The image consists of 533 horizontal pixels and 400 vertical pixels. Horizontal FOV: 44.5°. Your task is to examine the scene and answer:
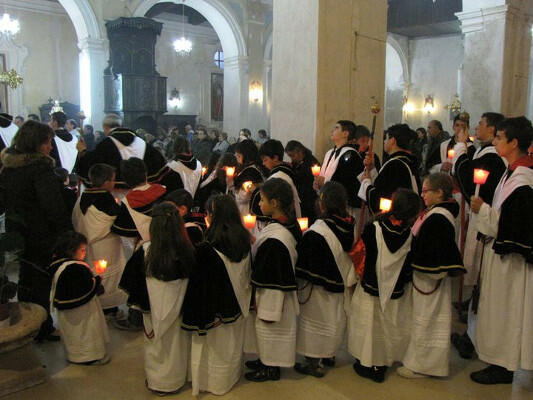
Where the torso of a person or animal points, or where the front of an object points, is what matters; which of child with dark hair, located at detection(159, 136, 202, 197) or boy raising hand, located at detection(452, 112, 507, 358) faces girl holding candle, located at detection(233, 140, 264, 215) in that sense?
the boy raising hand

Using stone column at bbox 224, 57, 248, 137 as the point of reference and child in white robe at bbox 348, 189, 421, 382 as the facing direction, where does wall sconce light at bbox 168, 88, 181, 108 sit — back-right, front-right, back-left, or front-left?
back-right

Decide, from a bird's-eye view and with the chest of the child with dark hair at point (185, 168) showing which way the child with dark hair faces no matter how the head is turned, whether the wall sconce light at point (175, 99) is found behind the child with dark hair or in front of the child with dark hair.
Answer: in front

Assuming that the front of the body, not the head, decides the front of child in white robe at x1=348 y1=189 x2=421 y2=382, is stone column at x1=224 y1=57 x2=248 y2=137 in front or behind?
in front

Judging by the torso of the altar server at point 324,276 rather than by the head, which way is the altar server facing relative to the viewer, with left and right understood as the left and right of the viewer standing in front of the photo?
facing away from the viewer and to the left of the viewer

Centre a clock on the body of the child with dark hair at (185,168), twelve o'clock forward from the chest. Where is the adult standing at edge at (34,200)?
The adult standing at edge is roughly at 7 o'clock from the child with dark hair.

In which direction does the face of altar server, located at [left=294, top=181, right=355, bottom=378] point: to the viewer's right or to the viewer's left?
to the viewer's left

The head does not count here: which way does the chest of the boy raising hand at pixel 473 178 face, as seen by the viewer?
to the viewer's left

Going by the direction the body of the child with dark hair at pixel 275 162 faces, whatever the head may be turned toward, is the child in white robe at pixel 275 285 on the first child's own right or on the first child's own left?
on the first child's own left
